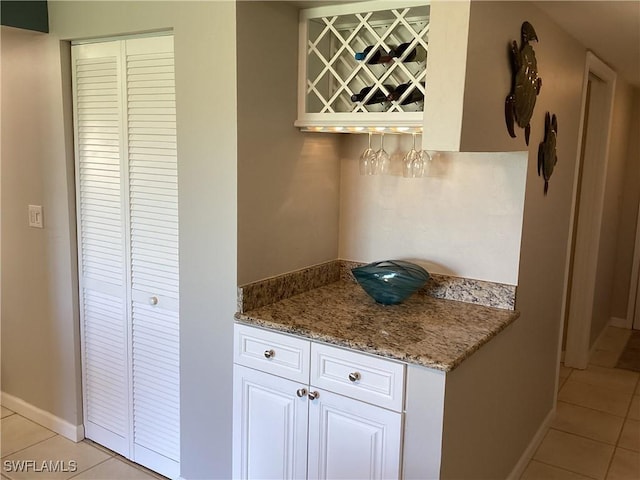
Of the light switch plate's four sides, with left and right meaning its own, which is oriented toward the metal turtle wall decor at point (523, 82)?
left

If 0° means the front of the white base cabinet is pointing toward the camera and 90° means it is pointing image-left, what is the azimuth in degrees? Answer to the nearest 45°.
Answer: approximately 45°

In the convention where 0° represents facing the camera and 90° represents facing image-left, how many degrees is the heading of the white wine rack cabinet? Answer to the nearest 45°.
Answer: approximately 45°

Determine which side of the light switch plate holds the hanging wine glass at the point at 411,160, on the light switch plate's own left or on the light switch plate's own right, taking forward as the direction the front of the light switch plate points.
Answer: on the light switch plate's own left

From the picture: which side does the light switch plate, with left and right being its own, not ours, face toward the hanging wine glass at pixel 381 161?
left

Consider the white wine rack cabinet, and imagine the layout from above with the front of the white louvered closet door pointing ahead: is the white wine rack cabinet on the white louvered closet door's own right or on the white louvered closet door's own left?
on the white louvered closet door's own left

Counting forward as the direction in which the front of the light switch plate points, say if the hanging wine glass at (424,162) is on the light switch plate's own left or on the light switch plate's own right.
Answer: on the light switch plate's own left
